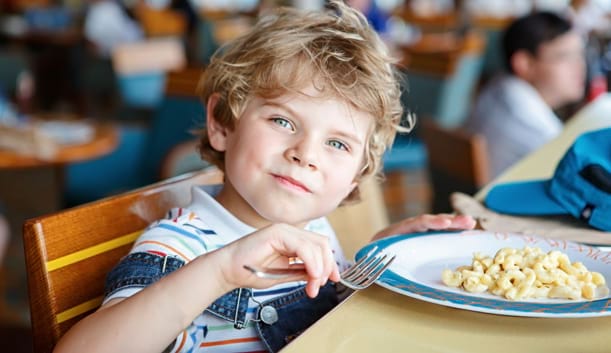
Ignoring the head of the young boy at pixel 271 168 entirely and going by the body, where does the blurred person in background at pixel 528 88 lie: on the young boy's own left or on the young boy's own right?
on the young boy's own left

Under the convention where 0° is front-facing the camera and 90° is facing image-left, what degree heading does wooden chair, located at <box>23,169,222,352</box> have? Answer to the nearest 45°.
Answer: approximately 315°

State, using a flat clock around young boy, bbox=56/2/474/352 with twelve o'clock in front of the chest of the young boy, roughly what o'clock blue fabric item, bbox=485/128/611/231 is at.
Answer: The blue fabric item is roughly at 10 o'clock from the young boy.
